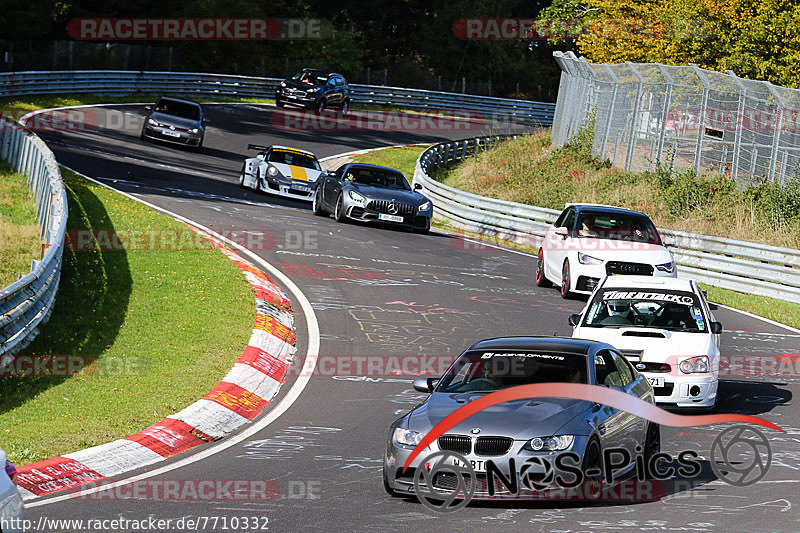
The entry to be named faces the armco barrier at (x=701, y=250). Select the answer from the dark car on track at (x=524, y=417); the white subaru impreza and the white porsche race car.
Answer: the white porsche race car

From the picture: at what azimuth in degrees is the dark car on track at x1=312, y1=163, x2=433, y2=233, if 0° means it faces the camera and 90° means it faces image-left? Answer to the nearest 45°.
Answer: approximately 315°

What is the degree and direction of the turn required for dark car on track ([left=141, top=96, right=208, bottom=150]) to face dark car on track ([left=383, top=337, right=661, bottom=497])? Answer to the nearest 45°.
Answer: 0° — it already faces it

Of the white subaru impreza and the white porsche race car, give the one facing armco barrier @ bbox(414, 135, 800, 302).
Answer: the white porsche race car

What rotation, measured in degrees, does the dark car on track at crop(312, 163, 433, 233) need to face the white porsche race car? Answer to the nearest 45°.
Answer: approximately 180°

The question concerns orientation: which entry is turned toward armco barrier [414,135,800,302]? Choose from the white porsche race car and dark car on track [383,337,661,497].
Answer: the white porsche race car

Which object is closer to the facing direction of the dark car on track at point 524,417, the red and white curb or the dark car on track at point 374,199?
the red and white curb

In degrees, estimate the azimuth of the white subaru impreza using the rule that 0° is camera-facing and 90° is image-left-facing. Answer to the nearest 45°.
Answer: approximately 0°

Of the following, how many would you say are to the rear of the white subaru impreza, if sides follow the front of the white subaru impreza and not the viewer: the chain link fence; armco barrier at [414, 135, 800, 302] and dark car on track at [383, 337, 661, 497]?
2

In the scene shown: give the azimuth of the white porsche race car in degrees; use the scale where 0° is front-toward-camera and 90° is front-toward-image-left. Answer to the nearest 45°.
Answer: approximately 315°

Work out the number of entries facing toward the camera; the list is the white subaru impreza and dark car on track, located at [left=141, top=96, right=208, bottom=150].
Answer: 2

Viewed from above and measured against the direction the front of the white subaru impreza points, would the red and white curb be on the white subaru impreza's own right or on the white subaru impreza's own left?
on the white subaru impreza's own right

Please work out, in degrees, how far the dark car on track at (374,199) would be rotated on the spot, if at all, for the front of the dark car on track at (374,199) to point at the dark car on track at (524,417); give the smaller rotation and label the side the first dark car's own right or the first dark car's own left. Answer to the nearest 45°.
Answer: approximately 45° to the first dark car's own right

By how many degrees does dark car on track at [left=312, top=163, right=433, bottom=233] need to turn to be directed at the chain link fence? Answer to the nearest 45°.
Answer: approximately 90° to its left
